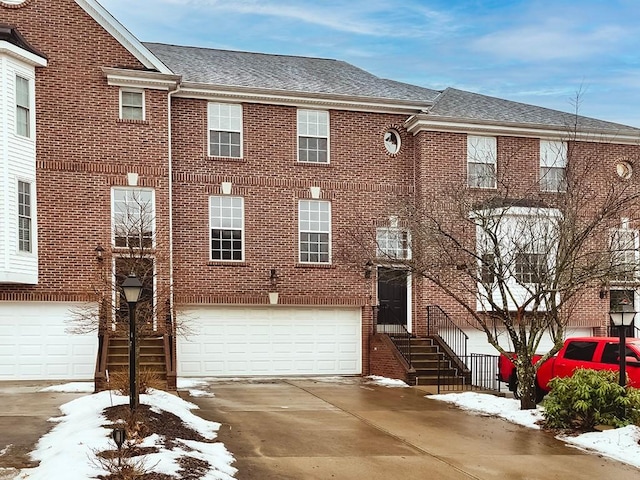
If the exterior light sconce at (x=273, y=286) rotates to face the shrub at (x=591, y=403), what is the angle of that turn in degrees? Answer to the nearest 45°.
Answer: approximately 45° to its left

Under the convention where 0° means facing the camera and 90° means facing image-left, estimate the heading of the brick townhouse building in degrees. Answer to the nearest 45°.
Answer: approximately 0°

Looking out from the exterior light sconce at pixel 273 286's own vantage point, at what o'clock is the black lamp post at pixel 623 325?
The black lamp post is roughly at 11 o'clock from the exterior light sconce.

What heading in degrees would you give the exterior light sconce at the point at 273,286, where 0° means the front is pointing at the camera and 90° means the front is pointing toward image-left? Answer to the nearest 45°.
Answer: approximately 0°

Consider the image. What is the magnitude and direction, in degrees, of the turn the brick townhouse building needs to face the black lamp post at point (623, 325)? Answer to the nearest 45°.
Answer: approximately 45° to its left
